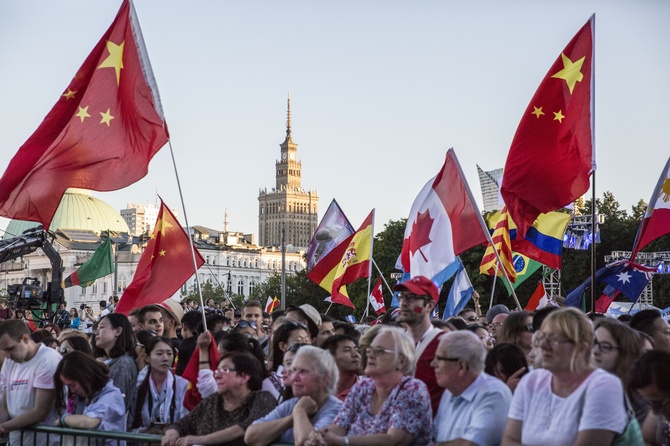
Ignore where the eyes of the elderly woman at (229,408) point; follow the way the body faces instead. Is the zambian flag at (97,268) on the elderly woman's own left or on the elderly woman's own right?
on the elderly woman's own right

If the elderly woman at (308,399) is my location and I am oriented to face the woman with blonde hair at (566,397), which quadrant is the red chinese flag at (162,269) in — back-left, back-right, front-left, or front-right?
back-left

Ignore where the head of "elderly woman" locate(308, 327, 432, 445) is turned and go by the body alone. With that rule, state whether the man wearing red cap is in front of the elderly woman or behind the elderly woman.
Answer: behind

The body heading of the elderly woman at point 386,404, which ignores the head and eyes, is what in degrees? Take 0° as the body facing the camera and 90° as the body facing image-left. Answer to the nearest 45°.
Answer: approximately 45°

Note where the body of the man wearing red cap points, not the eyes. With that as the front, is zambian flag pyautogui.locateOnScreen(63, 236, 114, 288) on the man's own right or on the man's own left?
on the man's own right

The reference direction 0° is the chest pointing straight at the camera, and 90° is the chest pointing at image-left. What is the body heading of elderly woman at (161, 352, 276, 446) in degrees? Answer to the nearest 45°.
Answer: approximately 45°
